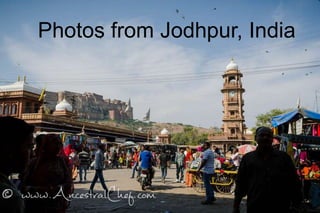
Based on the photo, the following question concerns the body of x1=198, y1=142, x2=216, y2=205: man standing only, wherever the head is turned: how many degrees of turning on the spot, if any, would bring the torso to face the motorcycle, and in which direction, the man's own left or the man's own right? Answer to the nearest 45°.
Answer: approximately 45° to the man's own right

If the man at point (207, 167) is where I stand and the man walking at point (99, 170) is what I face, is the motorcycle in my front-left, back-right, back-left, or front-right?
front-right

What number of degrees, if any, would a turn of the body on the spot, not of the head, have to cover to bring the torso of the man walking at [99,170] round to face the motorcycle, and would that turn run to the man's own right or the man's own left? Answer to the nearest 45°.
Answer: approximately 45° to the man's own left
